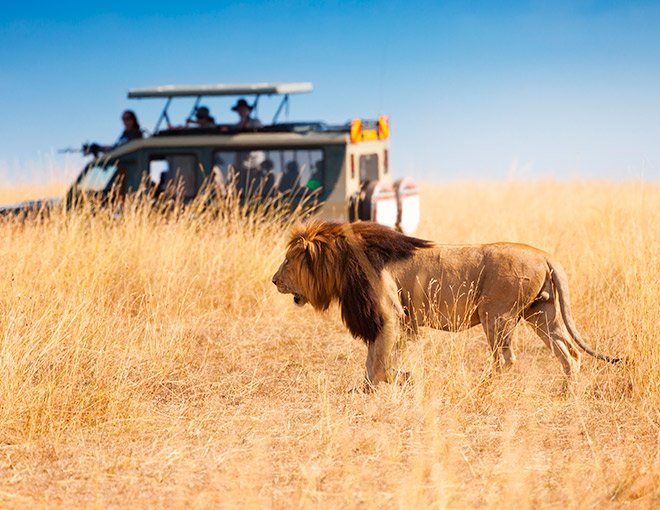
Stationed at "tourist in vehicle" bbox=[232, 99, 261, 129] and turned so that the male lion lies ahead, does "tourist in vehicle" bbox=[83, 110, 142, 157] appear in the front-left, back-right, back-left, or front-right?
back-right

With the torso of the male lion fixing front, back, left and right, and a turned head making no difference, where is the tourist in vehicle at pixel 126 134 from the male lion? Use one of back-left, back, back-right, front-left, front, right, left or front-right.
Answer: front-right

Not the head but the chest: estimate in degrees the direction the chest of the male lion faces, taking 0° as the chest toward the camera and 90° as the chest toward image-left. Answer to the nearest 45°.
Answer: approximately 90°

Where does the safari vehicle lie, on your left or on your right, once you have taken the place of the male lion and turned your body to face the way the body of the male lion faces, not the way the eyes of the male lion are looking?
on your right

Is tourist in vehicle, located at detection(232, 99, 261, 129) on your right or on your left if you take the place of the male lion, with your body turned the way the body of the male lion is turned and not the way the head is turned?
on your right

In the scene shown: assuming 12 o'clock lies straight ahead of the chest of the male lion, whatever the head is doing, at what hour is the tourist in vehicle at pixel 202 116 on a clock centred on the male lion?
The tourist in vehicle is roughly at 2 o'clock from the male lion.
